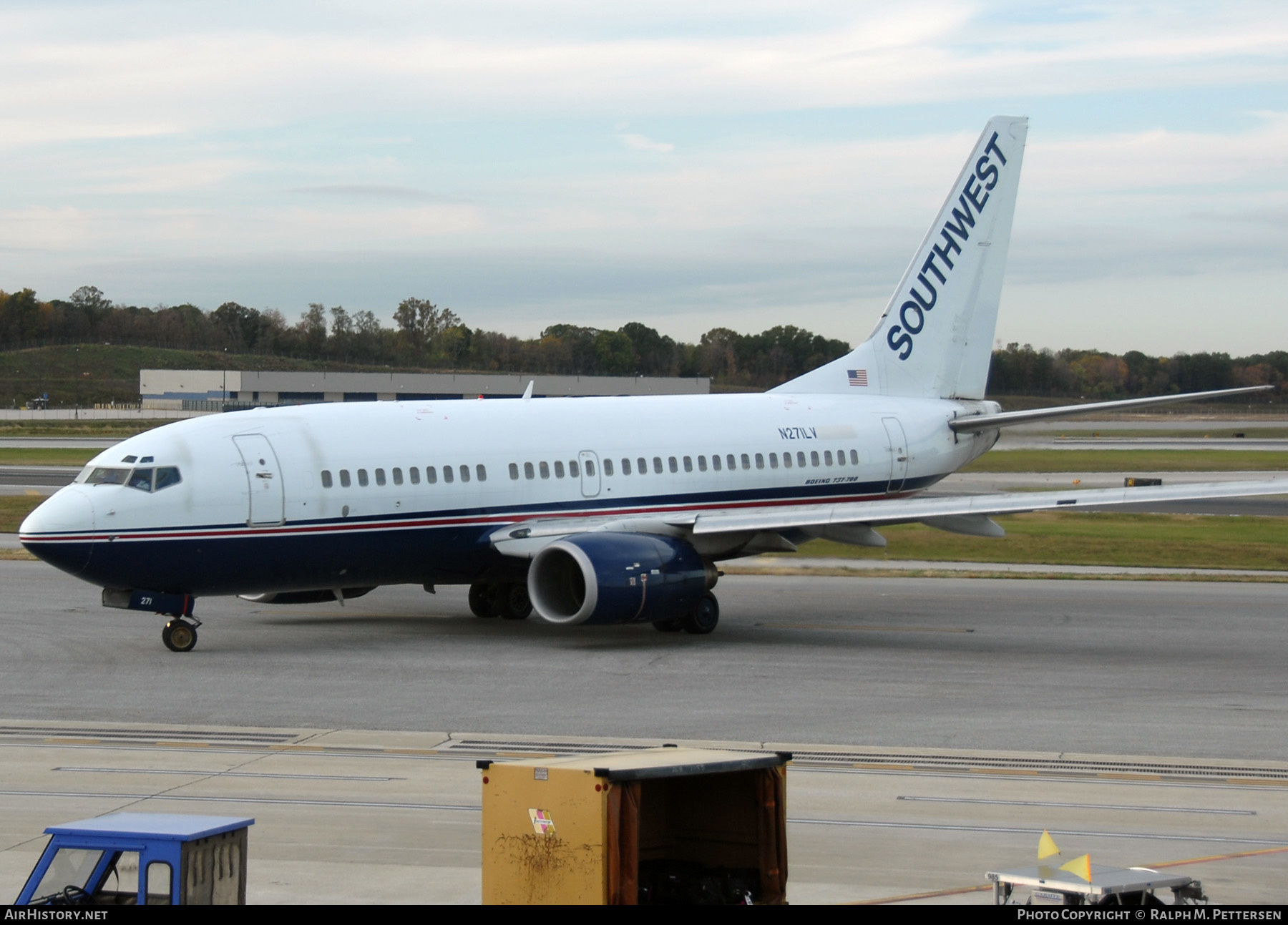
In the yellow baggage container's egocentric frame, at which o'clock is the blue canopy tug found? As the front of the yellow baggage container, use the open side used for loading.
The blue canopy tug is roughly at 4 o'clock from the yellow baggage container.

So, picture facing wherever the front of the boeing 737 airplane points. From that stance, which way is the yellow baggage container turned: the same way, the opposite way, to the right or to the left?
to the left

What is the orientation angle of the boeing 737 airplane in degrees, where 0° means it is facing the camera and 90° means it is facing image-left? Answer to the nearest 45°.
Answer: approximately 45°

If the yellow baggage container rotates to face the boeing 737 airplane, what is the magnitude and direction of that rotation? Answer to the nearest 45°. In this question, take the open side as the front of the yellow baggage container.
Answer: approximately 135° to its left

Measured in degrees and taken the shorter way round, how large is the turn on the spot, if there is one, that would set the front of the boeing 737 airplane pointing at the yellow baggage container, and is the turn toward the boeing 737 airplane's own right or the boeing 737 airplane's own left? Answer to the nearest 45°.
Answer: approximately 45° to the boeing 737 airplane's own left

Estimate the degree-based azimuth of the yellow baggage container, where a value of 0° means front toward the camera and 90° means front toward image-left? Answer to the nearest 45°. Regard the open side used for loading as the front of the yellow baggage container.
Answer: approximately 315°
